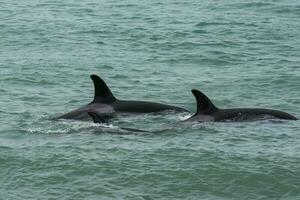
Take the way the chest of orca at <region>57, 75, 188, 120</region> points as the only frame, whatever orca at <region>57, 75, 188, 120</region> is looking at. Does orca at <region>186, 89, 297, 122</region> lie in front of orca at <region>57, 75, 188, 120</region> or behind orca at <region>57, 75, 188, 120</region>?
in front

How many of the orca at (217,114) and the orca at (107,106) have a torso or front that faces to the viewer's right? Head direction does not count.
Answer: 2

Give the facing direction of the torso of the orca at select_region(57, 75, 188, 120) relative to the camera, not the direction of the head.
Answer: to the viewer's right

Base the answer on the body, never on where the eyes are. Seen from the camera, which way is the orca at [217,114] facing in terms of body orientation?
to the viewer's right

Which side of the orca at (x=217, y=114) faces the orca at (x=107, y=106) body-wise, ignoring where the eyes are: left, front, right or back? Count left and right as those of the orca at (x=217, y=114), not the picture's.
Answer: back

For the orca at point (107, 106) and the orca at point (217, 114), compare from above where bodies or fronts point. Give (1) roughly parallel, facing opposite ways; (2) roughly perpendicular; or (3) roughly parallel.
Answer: roughly parallel
